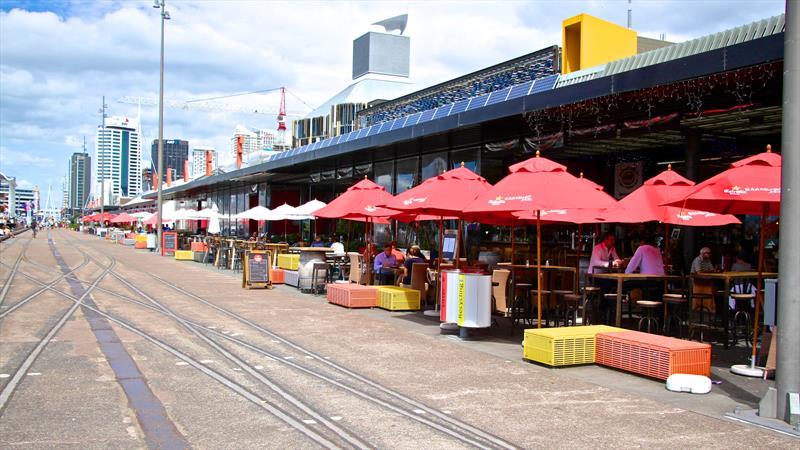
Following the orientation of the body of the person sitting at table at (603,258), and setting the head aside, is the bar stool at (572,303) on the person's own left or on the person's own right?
on the person's own right

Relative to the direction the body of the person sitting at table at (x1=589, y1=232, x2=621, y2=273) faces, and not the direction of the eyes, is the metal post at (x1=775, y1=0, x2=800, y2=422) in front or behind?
in front

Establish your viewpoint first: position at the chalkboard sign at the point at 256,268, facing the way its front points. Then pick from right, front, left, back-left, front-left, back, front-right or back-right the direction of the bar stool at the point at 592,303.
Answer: front-left

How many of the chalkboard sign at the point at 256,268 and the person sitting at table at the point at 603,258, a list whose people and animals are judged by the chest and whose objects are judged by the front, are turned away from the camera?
0

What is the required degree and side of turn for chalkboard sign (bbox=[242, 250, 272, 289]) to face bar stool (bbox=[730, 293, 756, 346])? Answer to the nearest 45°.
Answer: approximately 45° to its left

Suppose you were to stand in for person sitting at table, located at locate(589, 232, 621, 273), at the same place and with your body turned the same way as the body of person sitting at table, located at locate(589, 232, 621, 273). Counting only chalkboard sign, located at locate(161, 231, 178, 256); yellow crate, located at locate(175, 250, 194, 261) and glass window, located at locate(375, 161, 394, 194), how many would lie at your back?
3

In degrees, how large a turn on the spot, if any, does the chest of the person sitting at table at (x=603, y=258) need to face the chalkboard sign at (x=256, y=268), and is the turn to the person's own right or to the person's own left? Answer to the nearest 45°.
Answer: approximately 135° to the person's own right

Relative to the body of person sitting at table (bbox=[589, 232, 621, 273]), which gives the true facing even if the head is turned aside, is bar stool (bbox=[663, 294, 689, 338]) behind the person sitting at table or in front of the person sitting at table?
in front

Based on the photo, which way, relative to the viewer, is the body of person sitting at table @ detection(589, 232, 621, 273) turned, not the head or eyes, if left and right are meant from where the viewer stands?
facing the viewer and to the right of the viewer

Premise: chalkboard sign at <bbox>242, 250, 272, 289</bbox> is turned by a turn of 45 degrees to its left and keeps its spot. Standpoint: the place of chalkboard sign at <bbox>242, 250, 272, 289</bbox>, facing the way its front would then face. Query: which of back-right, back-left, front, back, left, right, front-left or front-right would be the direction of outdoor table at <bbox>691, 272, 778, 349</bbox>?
front

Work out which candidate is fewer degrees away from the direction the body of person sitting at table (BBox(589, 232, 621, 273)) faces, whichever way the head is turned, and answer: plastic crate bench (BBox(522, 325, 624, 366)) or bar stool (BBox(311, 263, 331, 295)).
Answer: the plastic crate bench

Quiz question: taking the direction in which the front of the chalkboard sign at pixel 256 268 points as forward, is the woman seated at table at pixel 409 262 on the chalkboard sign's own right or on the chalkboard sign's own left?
on the chalkboard sign's own left

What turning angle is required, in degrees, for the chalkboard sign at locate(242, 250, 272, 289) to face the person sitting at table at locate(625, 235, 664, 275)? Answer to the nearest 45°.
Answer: approximately 45° to its left

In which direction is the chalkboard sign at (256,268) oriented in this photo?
toward the camera
